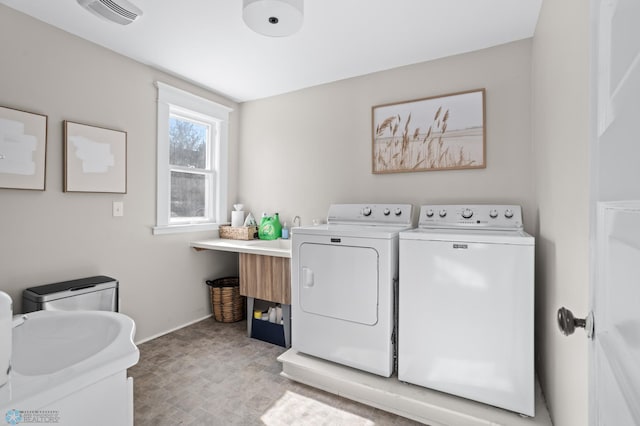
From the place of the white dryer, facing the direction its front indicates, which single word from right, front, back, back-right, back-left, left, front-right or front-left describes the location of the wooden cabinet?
right

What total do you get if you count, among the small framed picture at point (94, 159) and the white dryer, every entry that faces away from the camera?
0

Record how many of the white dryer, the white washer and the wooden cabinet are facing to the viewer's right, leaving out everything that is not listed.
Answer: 0

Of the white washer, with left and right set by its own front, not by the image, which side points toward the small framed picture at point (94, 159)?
right

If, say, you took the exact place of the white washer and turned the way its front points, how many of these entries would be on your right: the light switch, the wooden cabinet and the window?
3

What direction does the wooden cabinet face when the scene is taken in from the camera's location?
facing the viewer and to the left of the viewer

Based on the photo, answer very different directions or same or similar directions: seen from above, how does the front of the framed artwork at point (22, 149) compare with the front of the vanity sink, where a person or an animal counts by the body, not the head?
same or similar directions

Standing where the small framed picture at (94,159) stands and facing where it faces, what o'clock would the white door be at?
The white door is roughly at 1 o'clock from the small framed picture.

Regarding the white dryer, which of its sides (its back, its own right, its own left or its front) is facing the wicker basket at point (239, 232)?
right

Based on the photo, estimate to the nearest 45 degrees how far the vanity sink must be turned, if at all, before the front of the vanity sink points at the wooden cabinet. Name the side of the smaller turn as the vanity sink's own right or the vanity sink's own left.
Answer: approximately 90° to the vanity sink's own left

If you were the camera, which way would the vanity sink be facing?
facing the viewer and to the right of the viewer

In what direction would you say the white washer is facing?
toward the camera

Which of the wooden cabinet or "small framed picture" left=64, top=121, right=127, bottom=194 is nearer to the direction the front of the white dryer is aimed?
the small framed picture

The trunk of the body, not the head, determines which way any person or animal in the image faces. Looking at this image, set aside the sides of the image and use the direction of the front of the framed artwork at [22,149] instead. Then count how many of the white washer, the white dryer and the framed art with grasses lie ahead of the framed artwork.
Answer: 3

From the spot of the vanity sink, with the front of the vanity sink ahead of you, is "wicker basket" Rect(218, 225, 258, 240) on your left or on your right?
on your left

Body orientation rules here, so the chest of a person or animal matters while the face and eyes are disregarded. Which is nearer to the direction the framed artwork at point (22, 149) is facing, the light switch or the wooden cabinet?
the wooden cabinet
